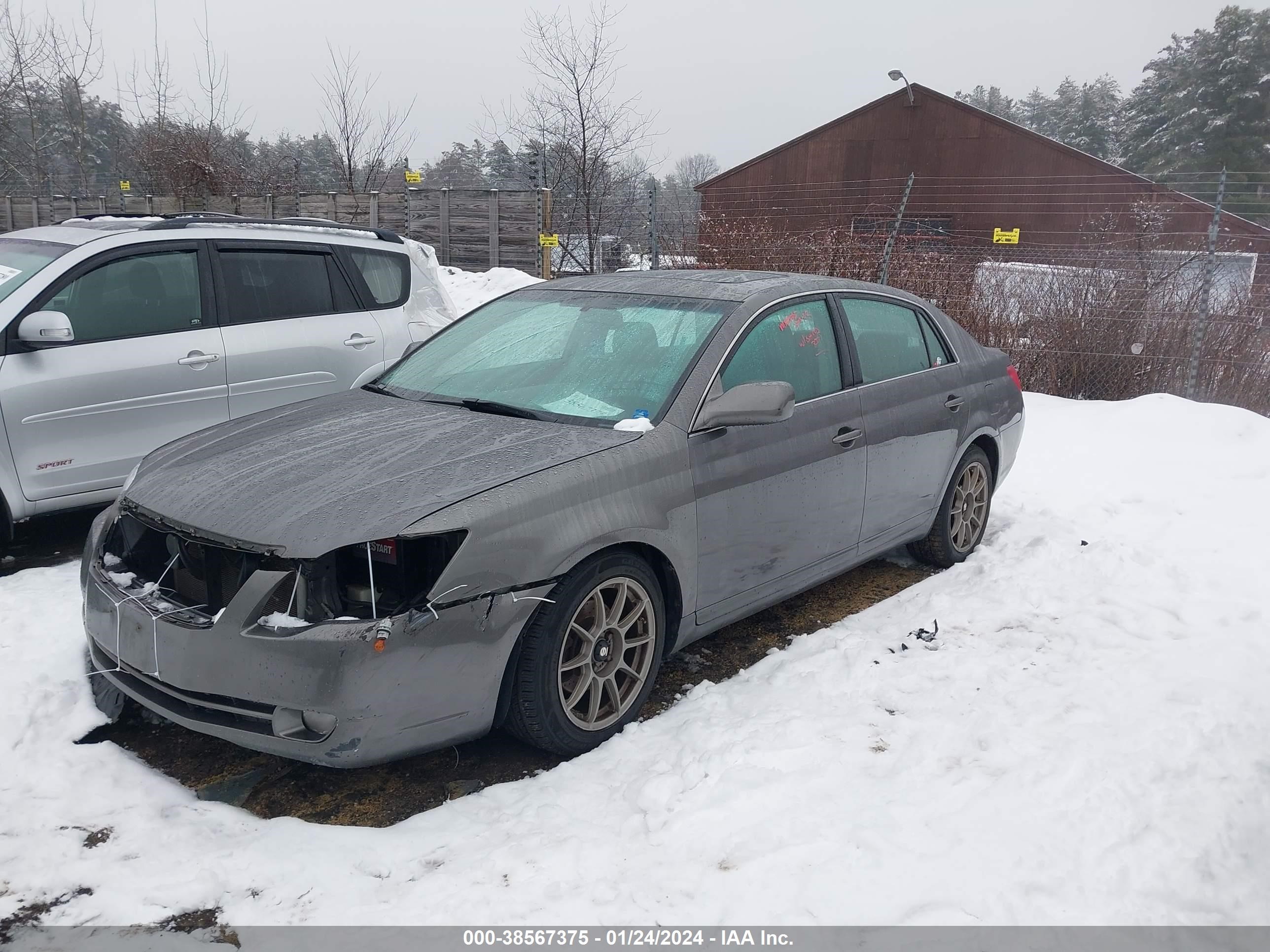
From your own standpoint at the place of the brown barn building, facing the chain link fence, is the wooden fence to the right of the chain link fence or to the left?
right

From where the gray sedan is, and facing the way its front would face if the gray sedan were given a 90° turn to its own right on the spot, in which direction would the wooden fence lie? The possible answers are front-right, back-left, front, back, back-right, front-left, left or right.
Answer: front-right

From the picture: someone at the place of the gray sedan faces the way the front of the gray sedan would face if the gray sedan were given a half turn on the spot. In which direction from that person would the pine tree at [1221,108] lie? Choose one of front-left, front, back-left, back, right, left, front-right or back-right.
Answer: front

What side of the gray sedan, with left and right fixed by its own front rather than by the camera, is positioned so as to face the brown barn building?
back

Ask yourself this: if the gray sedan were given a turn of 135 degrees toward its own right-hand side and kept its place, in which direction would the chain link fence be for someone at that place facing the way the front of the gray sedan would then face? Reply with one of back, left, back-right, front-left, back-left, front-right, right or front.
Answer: front-right

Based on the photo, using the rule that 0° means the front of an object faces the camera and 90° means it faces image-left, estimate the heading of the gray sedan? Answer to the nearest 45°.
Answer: approximately 45°

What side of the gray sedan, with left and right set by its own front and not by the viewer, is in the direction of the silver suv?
right
